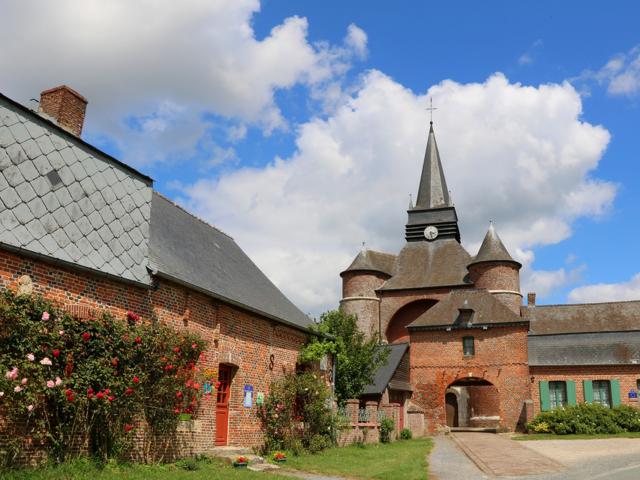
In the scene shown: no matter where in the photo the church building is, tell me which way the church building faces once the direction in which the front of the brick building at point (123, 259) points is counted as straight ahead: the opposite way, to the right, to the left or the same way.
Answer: to the right

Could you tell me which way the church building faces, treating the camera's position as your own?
facing the viewer

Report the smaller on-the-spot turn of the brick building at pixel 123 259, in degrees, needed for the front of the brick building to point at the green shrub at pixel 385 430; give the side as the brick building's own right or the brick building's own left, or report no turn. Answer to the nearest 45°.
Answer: approximately 90° to the brick building's own left

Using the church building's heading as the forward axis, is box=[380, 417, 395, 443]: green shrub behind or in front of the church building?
in front

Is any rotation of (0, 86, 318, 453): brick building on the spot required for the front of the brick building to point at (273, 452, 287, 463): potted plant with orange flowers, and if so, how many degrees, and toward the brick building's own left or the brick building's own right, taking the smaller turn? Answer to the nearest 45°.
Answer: approximately 90° to the brick building's own left

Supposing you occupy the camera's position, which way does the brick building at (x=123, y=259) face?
facing the viewer and to the right of the viewer

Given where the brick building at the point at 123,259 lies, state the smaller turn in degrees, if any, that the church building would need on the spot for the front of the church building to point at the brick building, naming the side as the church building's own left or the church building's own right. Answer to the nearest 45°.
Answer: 0° — it already faces it

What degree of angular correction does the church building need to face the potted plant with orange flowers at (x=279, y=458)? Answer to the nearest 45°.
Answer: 0° — it already faces it

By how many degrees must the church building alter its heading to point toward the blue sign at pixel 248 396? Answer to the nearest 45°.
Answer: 0° — it already faces it

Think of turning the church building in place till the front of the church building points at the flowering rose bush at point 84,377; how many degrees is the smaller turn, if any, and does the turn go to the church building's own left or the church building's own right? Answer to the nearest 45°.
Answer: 0° — it already faces it

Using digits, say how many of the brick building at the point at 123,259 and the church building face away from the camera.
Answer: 0
